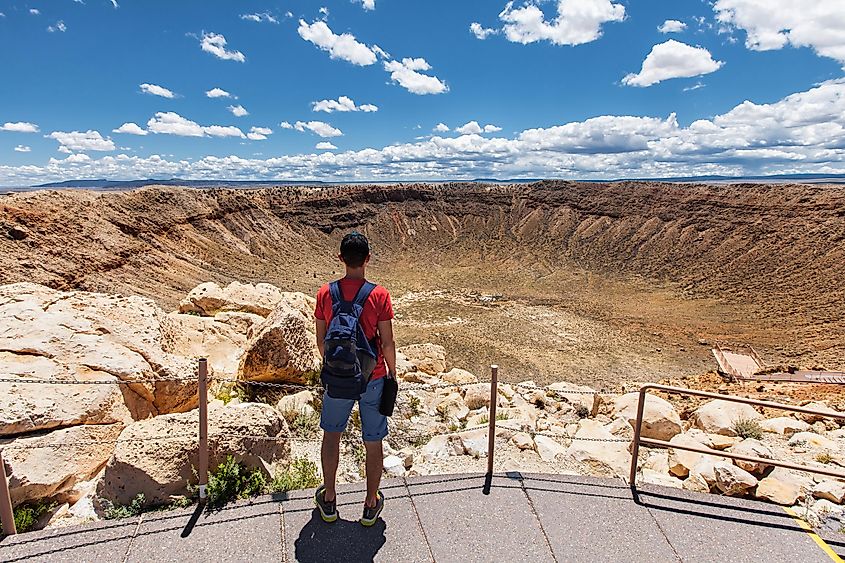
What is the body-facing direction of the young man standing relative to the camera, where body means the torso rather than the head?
away from the camera

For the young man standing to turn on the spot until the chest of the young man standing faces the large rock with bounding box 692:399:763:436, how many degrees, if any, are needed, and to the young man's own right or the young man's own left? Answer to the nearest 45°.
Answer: approximately 45° to the young man's own right

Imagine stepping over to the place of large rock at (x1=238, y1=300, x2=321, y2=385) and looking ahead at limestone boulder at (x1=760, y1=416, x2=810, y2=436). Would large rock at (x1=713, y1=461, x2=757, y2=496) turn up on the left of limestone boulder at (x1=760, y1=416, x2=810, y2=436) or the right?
right

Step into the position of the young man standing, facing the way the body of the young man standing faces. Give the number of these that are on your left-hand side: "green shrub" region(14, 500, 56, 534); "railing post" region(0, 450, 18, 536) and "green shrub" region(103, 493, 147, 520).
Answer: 3

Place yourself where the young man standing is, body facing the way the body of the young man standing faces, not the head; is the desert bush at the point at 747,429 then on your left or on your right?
on your right

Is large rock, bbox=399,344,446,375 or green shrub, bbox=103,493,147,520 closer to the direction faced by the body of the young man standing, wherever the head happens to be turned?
the large rock

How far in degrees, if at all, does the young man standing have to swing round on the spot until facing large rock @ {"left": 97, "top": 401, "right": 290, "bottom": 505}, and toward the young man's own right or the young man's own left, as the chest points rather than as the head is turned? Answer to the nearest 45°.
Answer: approximately 45° to the young man's own left

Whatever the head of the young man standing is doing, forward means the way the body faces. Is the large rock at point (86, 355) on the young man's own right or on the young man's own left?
on the young man's own left

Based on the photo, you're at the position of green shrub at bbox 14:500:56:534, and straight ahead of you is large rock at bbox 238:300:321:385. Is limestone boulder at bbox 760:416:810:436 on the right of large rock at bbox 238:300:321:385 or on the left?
right

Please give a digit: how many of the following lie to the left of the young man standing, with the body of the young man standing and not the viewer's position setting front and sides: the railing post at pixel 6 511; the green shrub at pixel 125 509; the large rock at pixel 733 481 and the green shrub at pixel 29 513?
3

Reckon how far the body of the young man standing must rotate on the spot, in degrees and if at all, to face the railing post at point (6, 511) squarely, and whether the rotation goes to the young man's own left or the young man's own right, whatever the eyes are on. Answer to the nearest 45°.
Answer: approximately 90° to the young man's own left

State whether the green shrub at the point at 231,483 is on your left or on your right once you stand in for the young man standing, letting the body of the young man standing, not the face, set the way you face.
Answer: on your left

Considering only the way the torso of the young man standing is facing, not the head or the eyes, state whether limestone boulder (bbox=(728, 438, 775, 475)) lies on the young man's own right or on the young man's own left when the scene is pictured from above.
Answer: on the young man's own right

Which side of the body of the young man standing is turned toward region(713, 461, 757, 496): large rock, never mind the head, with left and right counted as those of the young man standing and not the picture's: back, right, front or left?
right

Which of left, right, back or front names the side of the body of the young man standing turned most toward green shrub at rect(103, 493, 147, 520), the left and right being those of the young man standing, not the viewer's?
left

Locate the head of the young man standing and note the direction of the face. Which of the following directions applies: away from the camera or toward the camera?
away from the camera
